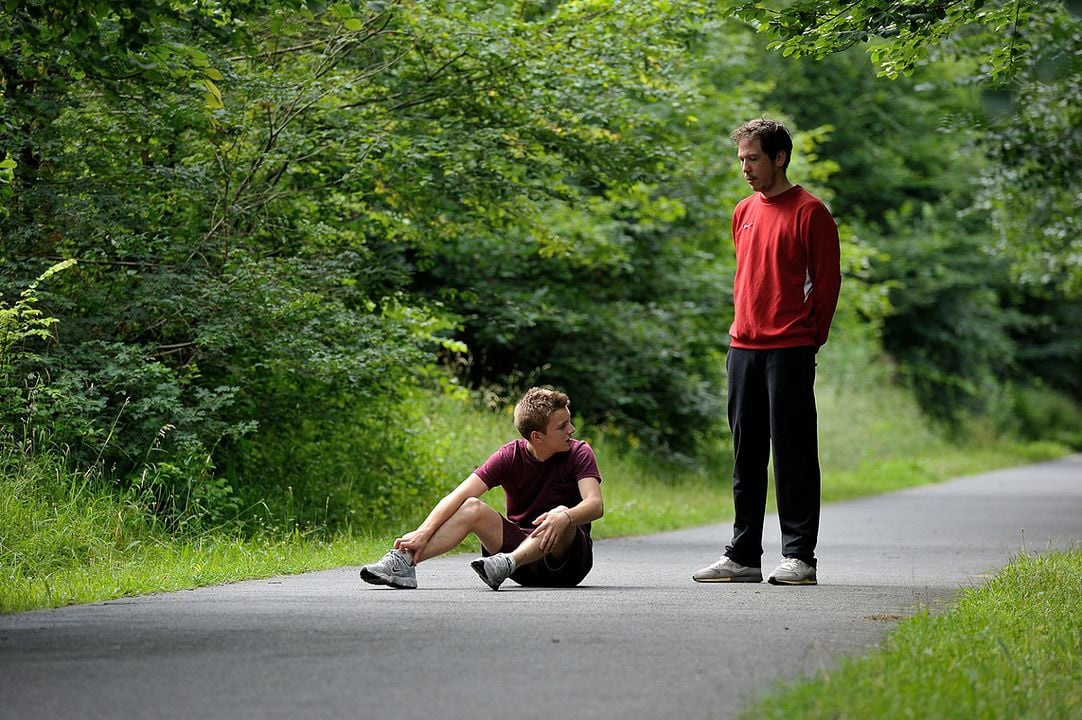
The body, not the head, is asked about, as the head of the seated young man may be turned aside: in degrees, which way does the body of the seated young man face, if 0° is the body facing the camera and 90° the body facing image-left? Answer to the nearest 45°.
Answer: approximately 45°

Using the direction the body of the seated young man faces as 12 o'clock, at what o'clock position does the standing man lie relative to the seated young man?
The standing man is roughly at 7 o'clock from the seated young man.

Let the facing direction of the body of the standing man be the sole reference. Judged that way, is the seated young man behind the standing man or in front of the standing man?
in front

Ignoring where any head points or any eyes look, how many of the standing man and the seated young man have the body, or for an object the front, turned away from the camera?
0

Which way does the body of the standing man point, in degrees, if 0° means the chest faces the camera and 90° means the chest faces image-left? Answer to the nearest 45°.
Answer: approximately 45°
